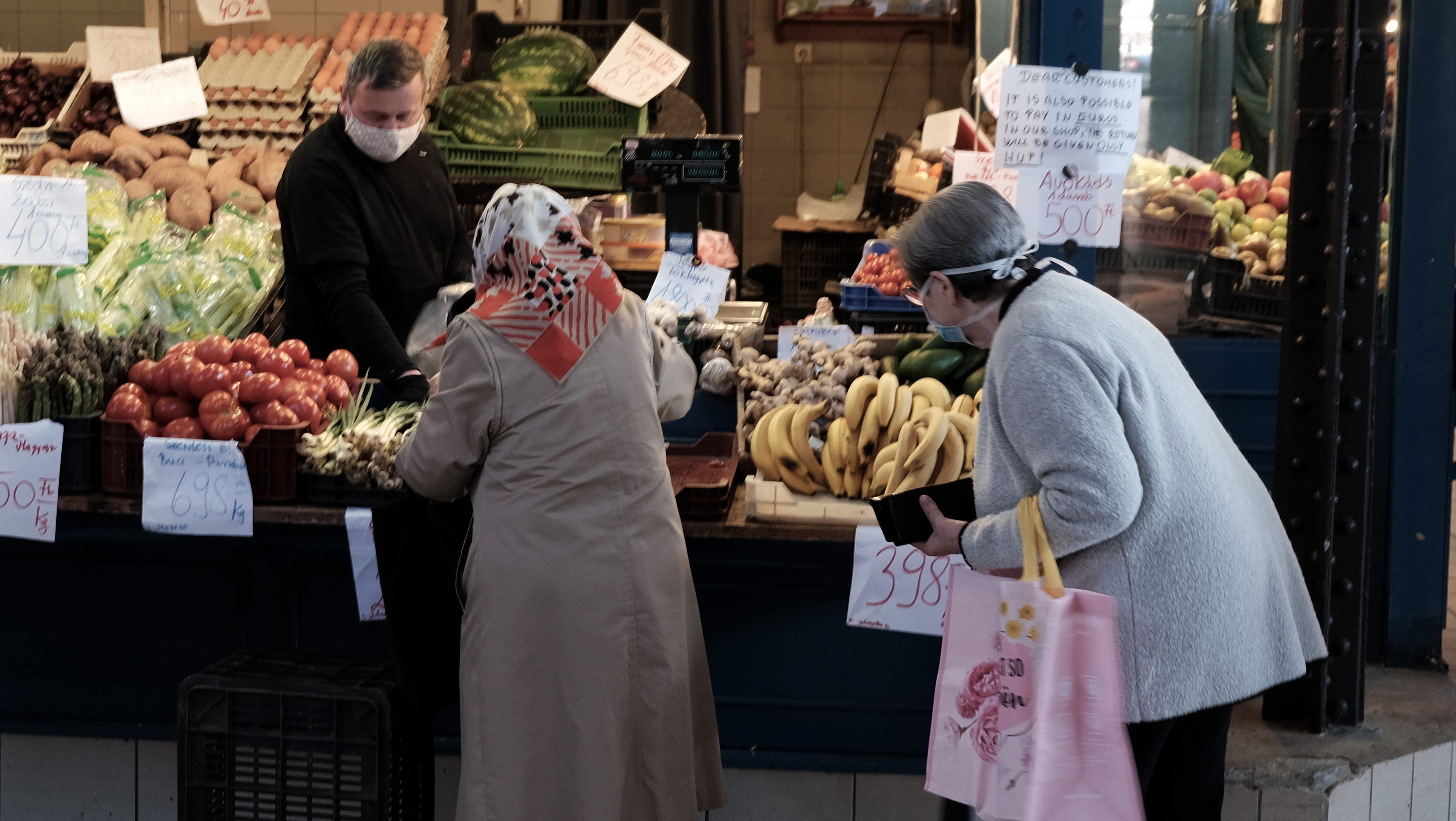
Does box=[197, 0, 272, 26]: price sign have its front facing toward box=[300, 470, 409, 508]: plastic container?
yes

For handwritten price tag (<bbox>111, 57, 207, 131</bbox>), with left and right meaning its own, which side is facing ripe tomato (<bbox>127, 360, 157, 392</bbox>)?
front

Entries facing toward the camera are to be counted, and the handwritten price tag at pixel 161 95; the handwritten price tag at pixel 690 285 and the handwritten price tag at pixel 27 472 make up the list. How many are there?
3

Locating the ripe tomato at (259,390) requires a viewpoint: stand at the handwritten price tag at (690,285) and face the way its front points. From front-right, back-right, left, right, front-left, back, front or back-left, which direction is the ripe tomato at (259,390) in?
front-right

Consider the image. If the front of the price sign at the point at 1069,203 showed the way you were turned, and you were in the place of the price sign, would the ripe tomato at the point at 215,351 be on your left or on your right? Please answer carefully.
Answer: on your right

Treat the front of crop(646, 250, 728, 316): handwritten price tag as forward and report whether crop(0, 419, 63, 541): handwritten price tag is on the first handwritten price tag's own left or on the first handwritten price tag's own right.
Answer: on the first handwritten price tag's own right
